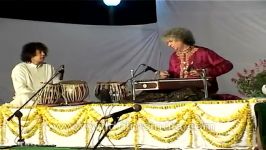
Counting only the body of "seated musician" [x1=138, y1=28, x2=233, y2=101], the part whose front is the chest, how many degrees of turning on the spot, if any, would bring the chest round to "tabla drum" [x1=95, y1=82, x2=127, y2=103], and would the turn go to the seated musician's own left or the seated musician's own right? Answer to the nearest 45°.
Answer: approximately 45° to the seated musician's own right

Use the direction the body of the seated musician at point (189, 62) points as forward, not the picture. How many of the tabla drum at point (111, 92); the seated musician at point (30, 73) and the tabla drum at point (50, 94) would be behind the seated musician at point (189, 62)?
0

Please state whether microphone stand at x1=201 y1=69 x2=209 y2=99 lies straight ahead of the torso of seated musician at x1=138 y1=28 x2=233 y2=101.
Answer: no

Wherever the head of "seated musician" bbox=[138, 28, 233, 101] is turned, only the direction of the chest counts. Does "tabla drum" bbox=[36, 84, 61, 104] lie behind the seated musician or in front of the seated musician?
in front

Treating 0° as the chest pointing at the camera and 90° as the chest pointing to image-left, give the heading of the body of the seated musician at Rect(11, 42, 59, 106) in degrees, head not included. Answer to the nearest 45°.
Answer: approximately 315°

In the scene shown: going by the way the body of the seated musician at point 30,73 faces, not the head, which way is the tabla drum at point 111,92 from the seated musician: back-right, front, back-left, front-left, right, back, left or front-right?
front

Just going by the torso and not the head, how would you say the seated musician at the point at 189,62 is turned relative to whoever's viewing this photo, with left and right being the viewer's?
facing the viewer and to the left of the viewer

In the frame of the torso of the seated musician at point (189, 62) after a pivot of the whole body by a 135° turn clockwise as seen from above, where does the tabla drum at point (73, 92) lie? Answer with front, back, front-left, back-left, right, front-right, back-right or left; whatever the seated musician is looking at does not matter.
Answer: left

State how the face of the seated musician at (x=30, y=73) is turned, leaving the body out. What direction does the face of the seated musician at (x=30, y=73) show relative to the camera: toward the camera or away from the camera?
toward the camera

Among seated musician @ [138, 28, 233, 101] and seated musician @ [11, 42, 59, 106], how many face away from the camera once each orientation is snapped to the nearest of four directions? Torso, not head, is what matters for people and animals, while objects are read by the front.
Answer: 0

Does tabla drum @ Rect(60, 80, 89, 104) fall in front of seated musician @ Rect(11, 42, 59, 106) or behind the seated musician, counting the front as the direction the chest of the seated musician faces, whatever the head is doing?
in front
